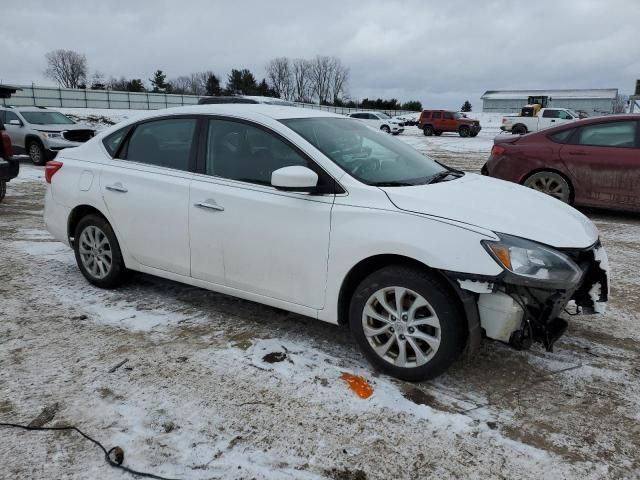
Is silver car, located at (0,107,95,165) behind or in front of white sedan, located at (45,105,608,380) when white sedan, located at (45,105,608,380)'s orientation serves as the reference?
behind

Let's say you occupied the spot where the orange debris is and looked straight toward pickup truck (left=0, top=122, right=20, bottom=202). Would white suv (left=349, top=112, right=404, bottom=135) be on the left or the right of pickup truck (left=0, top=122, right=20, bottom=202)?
right

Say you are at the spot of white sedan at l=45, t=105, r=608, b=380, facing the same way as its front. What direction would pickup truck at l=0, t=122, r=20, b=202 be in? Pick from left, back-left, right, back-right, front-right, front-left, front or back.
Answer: back

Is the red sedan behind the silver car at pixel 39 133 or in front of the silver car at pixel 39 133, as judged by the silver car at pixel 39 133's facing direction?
in front

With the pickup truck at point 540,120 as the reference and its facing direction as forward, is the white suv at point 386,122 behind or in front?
behind

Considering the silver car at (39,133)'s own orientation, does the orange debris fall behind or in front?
in front

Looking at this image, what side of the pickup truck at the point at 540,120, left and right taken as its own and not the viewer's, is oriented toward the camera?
right

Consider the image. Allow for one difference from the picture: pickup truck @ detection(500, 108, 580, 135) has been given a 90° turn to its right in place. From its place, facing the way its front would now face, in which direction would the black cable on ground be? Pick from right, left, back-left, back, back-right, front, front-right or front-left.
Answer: front

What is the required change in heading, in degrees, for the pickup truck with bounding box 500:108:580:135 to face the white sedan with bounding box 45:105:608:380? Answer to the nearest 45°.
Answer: approximately 90° to its right
